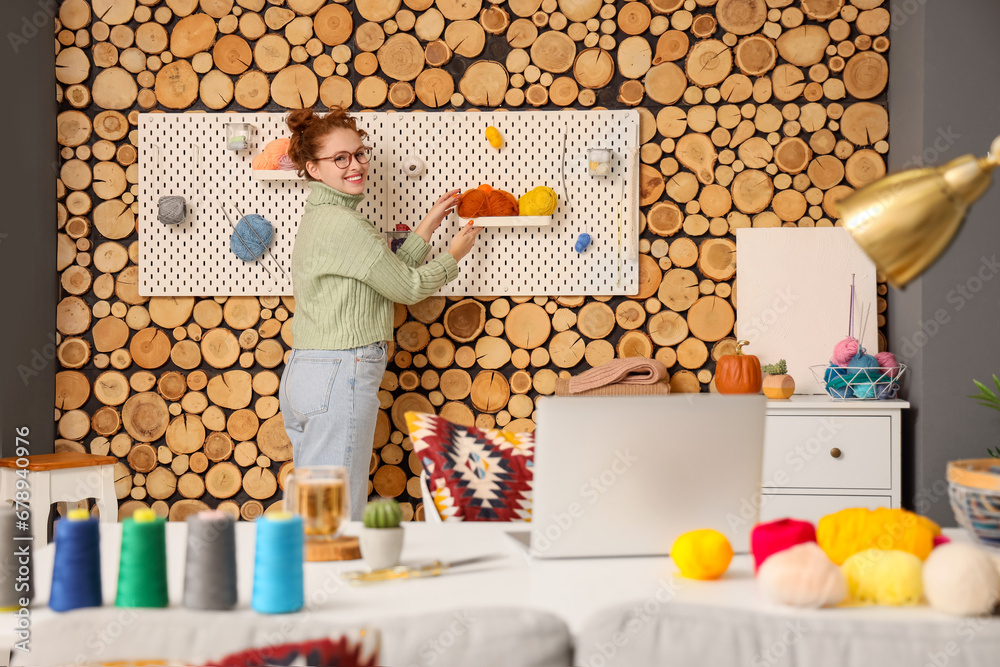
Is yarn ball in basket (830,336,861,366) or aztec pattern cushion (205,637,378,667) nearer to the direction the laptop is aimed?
the yarn ball in basket

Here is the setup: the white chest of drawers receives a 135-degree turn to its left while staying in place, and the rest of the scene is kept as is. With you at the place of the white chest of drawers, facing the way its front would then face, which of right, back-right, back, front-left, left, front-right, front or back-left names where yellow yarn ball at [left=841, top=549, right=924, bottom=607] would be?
back-right

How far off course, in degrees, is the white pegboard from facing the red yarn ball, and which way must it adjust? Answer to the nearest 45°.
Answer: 0° — it already faces it

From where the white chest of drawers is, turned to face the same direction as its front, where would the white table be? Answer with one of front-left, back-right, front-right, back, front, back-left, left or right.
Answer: front

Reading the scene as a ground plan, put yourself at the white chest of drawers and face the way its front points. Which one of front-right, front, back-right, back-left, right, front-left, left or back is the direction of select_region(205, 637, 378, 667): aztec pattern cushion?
front

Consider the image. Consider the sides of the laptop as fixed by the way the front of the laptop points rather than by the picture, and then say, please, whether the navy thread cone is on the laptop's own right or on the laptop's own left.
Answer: on the laptop's own left

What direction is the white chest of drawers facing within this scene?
toward the camera

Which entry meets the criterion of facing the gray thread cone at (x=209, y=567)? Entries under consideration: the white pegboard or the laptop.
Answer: the white pegboard

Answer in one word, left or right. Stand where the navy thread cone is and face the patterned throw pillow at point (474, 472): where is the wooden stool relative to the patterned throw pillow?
left

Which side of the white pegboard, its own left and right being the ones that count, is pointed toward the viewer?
front

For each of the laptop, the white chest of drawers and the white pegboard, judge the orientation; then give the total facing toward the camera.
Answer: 2

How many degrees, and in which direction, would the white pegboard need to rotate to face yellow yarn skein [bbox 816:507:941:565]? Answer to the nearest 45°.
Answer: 0° — it already faces it

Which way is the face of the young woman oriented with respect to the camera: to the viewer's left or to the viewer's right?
to the viewer's right

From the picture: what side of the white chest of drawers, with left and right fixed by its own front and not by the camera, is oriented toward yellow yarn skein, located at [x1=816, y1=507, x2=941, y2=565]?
front

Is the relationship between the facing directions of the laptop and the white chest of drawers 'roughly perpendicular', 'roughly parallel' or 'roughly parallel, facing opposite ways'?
roughly parallel, facing opposite ways

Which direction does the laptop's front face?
away from the camera

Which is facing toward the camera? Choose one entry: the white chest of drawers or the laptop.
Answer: the white chest of drawers

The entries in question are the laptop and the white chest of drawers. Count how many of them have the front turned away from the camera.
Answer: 1
